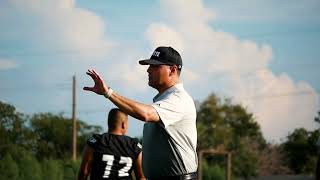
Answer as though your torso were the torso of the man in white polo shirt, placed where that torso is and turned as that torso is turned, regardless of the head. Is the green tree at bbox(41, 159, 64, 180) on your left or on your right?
on your right

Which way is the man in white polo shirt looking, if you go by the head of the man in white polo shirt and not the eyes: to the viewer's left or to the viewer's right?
to the viewer's left

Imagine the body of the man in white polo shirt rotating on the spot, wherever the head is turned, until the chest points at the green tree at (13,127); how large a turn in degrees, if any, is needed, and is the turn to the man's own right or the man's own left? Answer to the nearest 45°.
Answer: approximately 90° to the man's own right

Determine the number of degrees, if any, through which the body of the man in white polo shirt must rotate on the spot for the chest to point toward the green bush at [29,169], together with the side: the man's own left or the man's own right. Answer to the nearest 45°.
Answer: approximately 90° to the man's own right

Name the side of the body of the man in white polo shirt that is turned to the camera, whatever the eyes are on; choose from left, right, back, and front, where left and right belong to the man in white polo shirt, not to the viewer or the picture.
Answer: left
